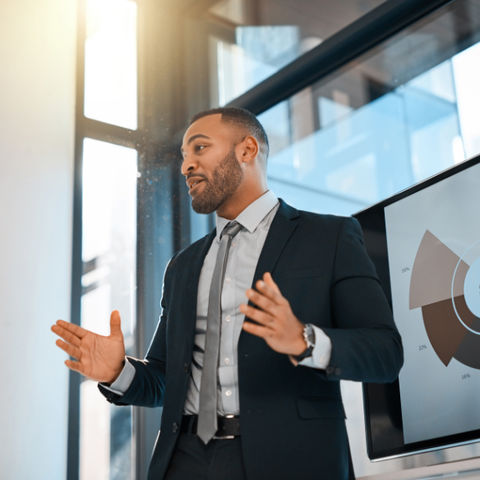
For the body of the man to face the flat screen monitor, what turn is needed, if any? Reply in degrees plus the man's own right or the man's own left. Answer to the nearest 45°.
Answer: approximately 180°

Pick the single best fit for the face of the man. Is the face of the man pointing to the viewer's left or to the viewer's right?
to the viewer's left

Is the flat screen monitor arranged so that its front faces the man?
yes

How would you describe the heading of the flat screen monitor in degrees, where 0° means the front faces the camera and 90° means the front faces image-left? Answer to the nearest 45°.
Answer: approximately 45°

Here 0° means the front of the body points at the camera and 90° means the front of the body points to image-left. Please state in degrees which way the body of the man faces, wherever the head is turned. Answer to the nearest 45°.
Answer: approximately 45°
